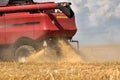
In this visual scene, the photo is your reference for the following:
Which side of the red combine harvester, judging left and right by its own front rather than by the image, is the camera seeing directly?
left
